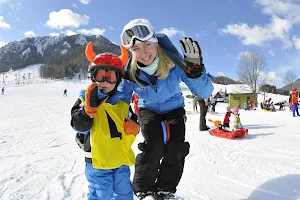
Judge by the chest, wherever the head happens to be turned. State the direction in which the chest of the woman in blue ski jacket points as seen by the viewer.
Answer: toward the camera

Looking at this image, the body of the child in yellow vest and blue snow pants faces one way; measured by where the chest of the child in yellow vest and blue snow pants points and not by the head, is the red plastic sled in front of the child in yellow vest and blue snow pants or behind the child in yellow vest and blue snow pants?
behind

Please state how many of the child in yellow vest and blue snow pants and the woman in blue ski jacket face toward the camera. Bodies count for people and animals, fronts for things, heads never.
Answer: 2

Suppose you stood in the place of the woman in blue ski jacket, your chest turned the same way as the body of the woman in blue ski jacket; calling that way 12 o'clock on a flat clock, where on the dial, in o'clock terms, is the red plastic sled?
The red plastic sled is roughly at 7 o'clock from the woman in blue ski jacket.

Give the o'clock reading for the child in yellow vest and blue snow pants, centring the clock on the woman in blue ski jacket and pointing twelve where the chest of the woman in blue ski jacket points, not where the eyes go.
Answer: The child in yellow vest and blue snow pants is roughly at 2 o'clock from the woman in blue ski jacket.

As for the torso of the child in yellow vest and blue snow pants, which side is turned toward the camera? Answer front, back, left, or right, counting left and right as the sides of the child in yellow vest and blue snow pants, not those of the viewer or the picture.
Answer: front

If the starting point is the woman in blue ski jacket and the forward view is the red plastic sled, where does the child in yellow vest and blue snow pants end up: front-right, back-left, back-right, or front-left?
back-left
